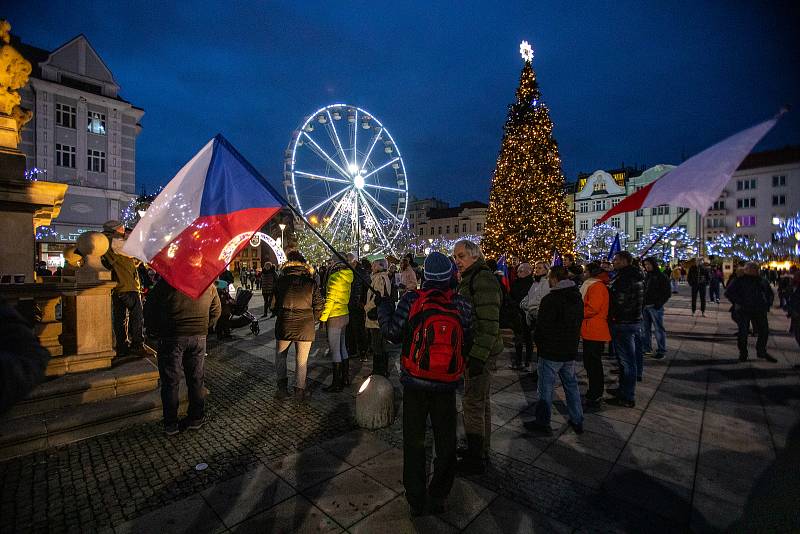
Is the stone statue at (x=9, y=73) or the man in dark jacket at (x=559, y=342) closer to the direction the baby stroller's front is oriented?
the man in dark jacket

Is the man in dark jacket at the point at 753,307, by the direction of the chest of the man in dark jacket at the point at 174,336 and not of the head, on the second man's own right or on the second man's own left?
on the second man's own right

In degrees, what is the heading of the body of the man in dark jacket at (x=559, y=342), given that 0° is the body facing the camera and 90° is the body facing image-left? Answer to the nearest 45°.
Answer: approximately 135°

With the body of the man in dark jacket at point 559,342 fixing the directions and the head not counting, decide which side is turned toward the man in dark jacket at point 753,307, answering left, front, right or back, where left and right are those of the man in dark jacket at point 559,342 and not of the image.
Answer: right

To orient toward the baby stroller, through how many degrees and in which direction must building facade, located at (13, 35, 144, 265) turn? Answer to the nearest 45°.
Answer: approximately 45° to its right

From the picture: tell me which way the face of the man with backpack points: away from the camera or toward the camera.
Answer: away from the camera

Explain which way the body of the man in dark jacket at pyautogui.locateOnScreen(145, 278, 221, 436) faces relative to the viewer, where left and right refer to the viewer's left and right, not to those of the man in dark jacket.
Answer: facing away from the viewer

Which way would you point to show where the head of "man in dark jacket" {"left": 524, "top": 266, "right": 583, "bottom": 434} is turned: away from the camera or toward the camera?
away from the camera
